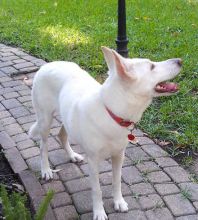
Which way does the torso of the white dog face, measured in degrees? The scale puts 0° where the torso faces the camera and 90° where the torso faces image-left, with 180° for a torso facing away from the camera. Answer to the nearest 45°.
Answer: approximately 315°
